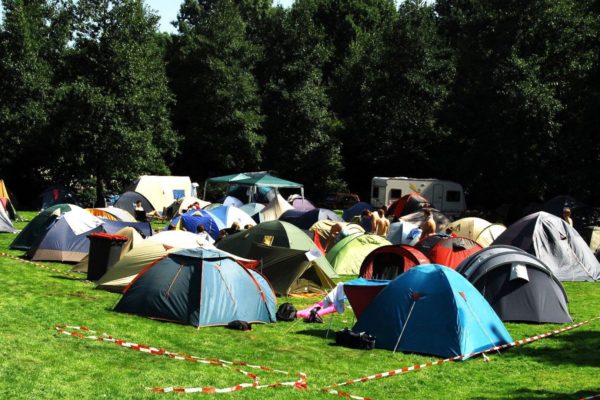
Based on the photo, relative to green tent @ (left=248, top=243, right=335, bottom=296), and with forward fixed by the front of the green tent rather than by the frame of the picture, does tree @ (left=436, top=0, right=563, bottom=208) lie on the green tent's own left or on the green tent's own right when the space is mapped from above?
on the green tent's own left

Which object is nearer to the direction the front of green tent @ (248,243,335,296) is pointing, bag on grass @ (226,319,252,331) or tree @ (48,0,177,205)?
the bag on grass

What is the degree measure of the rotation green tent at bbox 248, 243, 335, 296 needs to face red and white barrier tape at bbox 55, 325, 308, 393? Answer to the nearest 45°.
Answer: approximately 45° to its right

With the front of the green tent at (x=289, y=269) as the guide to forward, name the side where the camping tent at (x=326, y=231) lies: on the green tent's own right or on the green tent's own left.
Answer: on the green tent's own left

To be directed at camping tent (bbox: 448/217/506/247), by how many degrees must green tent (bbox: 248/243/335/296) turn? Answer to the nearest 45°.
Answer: approximately 90° to its left

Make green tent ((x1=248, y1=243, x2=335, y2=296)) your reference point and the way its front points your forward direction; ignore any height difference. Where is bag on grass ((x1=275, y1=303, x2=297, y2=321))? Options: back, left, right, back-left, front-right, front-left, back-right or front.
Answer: front-right

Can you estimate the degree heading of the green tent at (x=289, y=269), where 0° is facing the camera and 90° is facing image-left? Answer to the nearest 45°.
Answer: approximately 315°

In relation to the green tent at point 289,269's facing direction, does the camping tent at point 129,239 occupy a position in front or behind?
behind

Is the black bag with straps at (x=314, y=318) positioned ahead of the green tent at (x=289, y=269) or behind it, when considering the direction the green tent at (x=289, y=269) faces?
ahead

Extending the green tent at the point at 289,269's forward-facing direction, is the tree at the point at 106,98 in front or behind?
behind

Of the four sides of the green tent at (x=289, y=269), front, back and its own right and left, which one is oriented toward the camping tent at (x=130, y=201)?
back

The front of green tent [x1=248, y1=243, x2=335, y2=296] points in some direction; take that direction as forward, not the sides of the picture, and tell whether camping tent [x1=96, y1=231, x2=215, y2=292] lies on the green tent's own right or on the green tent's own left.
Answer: on the green tent's own right

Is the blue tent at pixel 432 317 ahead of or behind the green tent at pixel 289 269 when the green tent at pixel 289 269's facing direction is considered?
ahead
